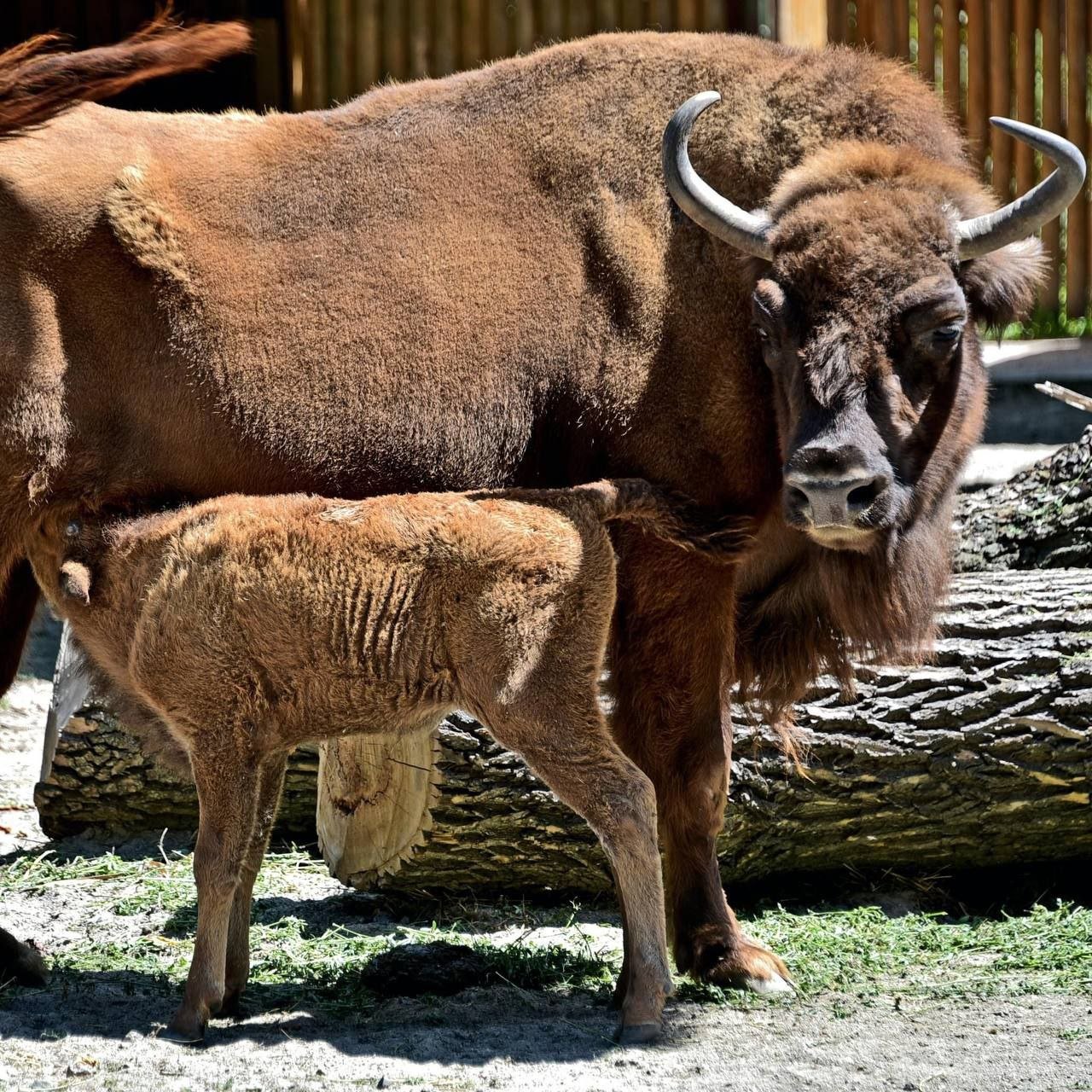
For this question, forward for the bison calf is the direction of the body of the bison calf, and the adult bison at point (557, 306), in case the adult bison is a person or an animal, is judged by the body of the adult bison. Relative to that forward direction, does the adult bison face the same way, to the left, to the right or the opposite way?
the opposite way

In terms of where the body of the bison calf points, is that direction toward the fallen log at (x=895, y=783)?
no

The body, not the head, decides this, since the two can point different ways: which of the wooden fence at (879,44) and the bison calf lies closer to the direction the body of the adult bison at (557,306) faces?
the wooden fence

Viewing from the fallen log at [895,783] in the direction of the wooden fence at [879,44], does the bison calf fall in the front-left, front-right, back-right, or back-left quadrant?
back-left

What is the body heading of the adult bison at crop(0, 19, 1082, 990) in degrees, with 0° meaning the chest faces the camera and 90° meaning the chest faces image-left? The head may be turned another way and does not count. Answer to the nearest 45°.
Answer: approximately 270°

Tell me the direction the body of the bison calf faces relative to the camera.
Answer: to the viewer's left

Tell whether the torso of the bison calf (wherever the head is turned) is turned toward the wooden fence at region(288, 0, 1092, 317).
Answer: no
